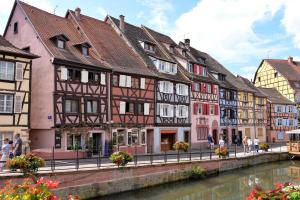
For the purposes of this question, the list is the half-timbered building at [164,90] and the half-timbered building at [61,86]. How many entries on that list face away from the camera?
0

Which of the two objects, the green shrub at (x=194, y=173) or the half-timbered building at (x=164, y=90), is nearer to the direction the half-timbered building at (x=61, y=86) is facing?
the green shrub

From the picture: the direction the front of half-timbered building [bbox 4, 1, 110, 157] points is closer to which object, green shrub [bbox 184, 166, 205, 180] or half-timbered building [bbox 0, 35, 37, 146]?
the green shrub

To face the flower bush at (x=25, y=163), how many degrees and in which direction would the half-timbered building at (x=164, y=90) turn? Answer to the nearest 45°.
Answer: approximately 45° to its right

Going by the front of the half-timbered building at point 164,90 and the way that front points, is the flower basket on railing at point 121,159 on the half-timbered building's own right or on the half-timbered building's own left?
on the half-timbered building's own right

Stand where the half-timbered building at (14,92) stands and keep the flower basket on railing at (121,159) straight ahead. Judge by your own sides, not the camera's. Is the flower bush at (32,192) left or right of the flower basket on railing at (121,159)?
right

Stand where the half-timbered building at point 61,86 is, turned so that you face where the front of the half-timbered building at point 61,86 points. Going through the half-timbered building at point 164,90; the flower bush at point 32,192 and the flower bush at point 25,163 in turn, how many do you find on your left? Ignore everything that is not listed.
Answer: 1

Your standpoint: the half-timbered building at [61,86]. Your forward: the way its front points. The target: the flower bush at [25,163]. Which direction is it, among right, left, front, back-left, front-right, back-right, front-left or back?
front-right

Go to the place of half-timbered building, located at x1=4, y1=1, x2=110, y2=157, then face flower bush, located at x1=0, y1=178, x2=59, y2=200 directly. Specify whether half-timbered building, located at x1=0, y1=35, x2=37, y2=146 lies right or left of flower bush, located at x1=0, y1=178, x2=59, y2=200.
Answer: right

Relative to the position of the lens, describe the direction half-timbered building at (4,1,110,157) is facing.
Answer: facing the viewer and to the right of the viewer

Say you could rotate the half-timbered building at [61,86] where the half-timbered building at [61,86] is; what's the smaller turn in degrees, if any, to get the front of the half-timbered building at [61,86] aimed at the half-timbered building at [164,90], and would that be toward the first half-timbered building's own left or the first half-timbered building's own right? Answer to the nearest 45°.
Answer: approximately 90° to the first half-timbered building's own left

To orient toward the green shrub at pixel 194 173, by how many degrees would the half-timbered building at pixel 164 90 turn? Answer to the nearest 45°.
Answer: approximately 45° to its right

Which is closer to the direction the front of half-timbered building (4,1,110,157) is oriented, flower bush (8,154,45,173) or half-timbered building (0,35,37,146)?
the flower bush
